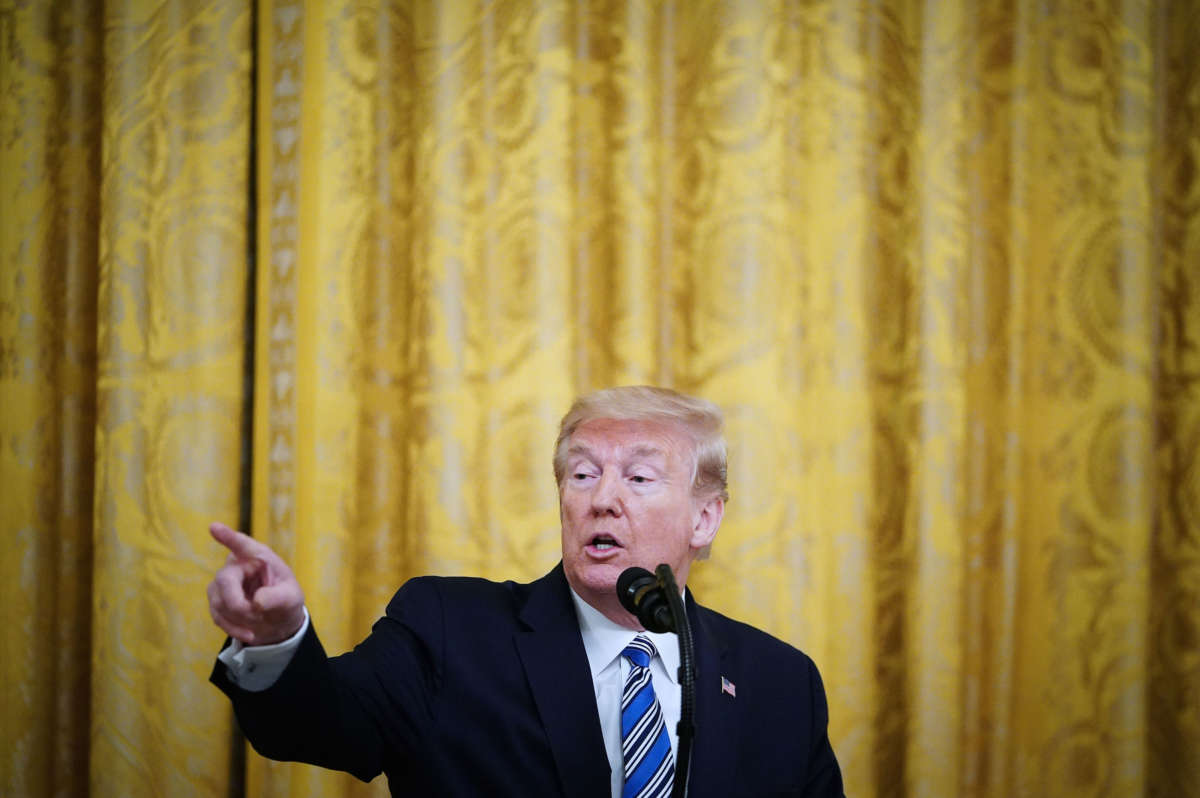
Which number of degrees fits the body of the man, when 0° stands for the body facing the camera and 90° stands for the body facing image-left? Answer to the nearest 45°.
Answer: approximately 0°
